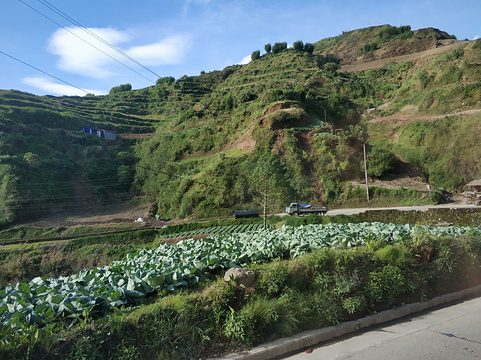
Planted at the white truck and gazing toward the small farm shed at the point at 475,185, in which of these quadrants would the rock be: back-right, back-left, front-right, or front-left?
back-right

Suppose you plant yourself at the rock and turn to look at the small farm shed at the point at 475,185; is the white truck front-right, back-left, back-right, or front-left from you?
front-left

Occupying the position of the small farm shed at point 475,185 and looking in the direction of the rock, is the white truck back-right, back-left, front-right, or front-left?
front-right

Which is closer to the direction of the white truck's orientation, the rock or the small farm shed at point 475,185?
the rock

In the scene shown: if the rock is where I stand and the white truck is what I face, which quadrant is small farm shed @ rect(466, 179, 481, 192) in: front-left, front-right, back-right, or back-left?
front-right

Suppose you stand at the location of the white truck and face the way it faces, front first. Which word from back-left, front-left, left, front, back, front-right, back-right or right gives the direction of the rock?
left

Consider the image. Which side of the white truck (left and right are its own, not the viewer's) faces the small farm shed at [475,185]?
back

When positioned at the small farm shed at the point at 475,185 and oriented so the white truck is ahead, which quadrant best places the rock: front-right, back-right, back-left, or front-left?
front-left

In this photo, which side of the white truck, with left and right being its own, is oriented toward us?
left
